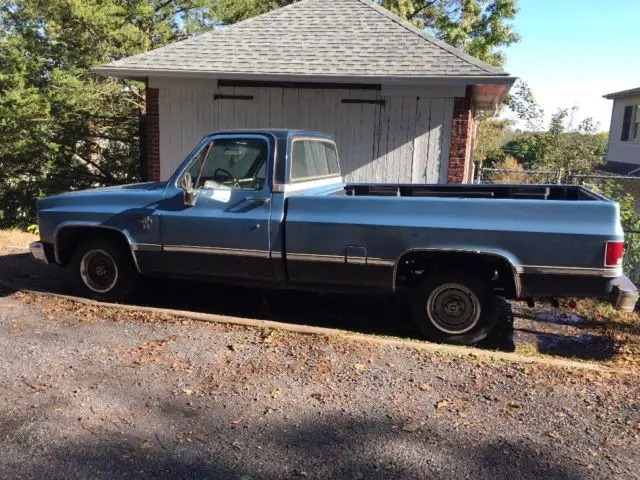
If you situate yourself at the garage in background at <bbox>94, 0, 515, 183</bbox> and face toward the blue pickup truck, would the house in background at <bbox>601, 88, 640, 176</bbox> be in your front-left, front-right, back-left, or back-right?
back-left

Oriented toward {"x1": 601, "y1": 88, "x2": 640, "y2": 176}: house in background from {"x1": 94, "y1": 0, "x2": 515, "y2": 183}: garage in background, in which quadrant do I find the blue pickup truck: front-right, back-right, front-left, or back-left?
back-right

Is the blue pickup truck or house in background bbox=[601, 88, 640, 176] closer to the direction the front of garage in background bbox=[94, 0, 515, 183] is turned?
the blue pickup truck

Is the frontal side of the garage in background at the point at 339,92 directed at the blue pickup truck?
yes

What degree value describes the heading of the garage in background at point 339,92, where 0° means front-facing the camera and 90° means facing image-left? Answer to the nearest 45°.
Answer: approximately 0°

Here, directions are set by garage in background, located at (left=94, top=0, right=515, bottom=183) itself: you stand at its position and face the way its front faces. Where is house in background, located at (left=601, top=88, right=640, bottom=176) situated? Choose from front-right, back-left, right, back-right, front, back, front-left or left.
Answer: back-left
